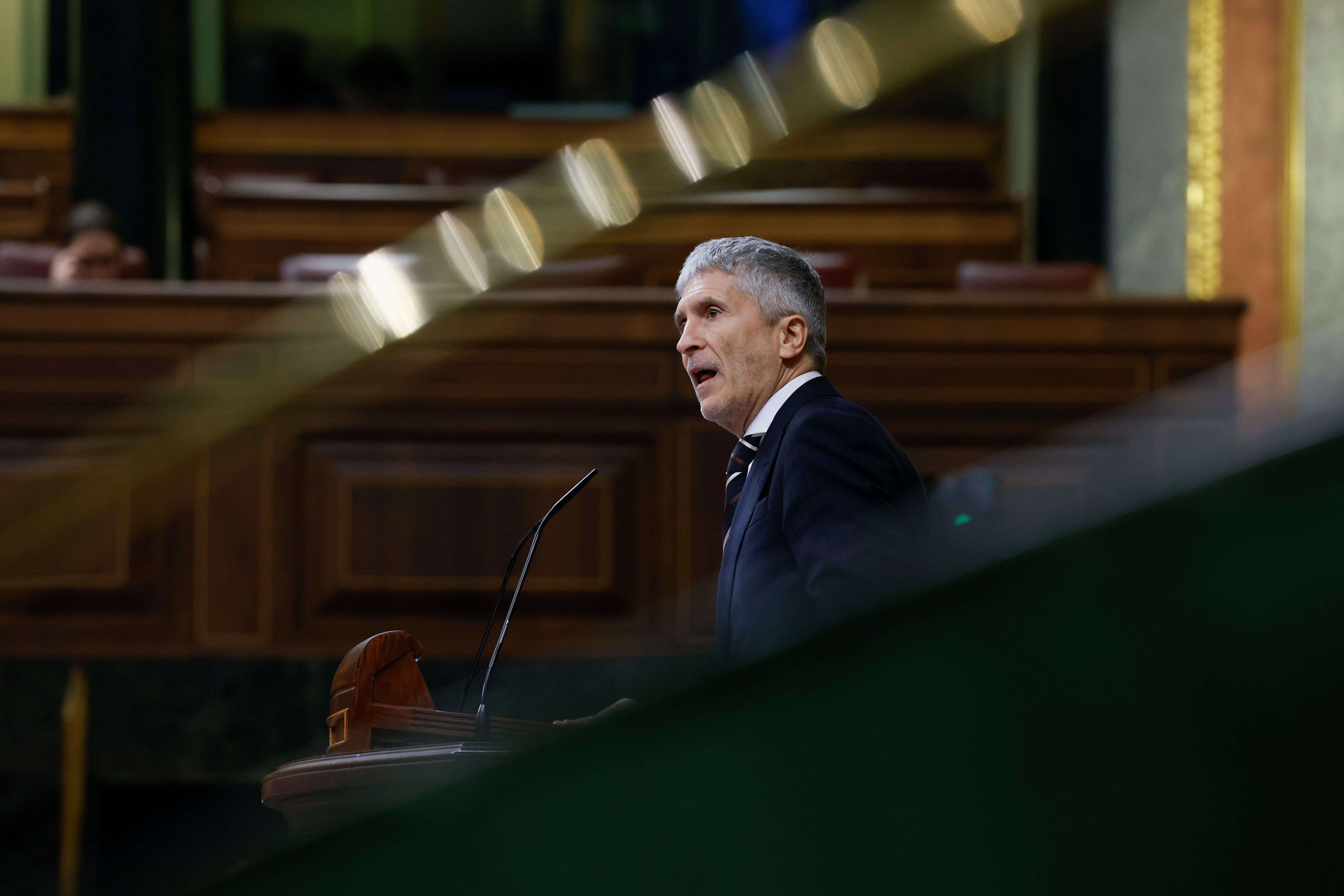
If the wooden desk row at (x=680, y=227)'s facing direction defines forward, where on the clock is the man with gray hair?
The man with gray hair is roughly at 12 o'clock from the wooden desk row.

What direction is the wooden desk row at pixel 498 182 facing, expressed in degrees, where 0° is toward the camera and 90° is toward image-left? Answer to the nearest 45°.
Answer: approximately 0°

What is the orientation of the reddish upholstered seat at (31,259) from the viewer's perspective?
toward the camera

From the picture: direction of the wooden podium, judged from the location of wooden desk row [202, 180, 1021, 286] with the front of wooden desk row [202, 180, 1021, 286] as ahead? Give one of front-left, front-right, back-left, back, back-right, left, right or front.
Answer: front

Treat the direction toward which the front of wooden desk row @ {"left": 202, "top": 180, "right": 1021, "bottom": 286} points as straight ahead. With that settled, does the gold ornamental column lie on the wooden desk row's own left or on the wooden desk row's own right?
on the wooden desk row's own left

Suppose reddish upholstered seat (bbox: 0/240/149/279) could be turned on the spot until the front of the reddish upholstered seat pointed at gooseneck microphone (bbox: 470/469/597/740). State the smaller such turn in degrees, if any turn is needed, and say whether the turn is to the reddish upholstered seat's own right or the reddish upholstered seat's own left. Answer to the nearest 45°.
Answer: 0° — it already faces it

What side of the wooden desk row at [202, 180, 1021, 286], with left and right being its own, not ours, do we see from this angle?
front
